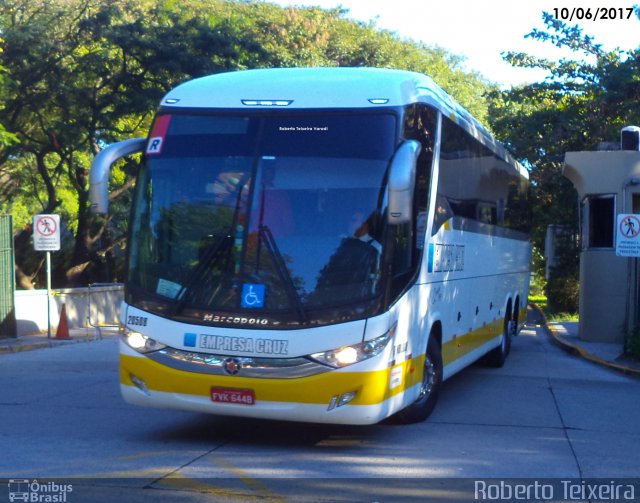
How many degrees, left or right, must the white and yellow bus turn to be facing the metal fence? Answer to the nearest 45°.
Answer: approximately 90° to its right

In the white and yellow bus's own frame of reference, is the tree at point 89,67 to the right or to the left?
on its right

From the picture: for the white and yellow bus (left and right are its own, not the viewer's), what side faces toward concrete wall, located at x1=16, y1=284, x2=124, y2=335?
right

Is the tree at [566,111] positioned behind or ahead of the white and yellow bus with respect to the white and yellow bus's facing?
behind

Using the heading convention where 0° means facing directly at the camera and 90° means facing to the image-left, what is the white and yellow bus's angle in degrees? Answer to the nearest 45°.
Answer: approximately 45°
